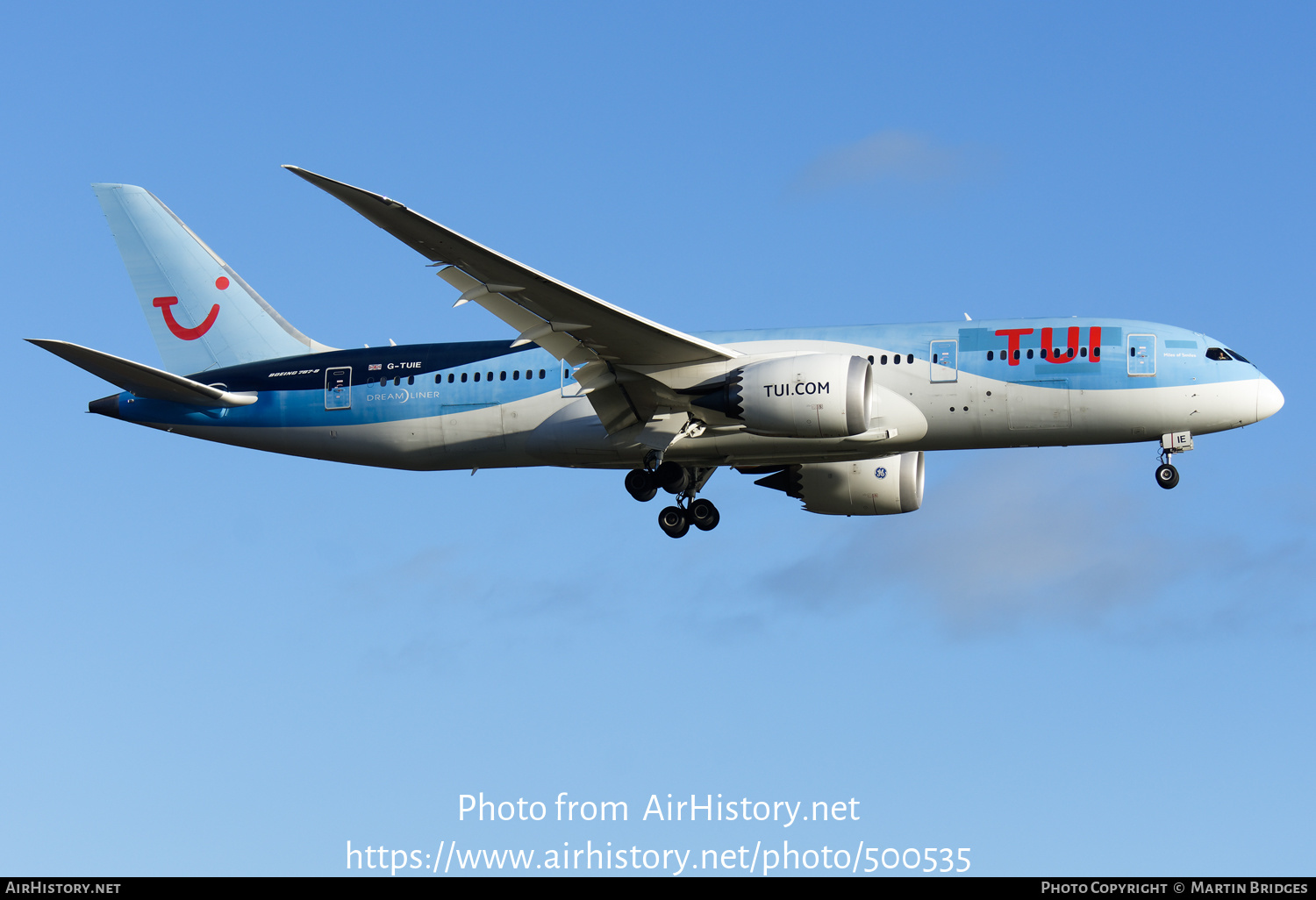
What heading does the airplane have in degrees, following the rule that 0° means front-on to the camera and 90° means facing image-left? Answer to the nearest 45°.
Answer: approximately 270°
